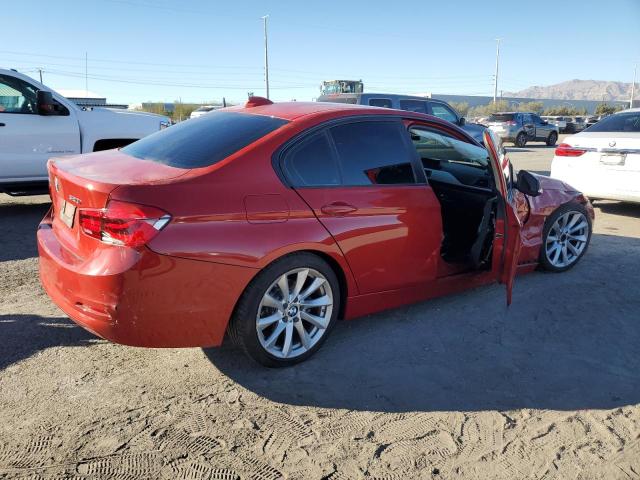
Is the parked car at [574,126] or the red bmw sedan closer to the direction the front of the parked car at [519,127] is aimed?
the parked car

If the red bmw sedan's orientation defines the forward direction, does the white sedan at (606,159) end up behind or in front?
in front

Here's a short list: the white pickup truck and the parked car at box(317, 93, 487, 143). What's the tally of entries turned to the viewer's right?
2

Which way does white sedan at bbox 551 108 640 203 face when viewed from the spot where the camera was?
facing away from the viewer and to the right of the viewer

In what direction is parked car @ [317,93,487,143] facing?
to the viewer's right

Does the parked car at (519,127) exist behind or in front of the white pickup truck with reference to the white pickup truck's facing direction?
in front

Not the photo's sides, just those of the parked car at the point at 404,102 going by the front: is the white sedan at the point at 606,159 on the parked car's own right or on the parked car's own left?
on the parked car's own right

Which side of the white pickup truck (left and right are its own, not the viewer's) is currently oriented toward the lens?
right

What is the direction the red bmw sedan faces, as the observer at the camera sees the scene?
facing away from the viewer and to the right of the viewer

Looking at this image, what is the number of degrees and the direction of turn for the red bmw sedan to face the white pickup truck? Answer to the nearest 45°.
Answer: approximately 90° to its left

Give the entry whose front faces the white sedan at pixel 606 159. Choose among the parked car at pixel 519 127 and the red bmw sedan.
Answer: the red bmw sedan
